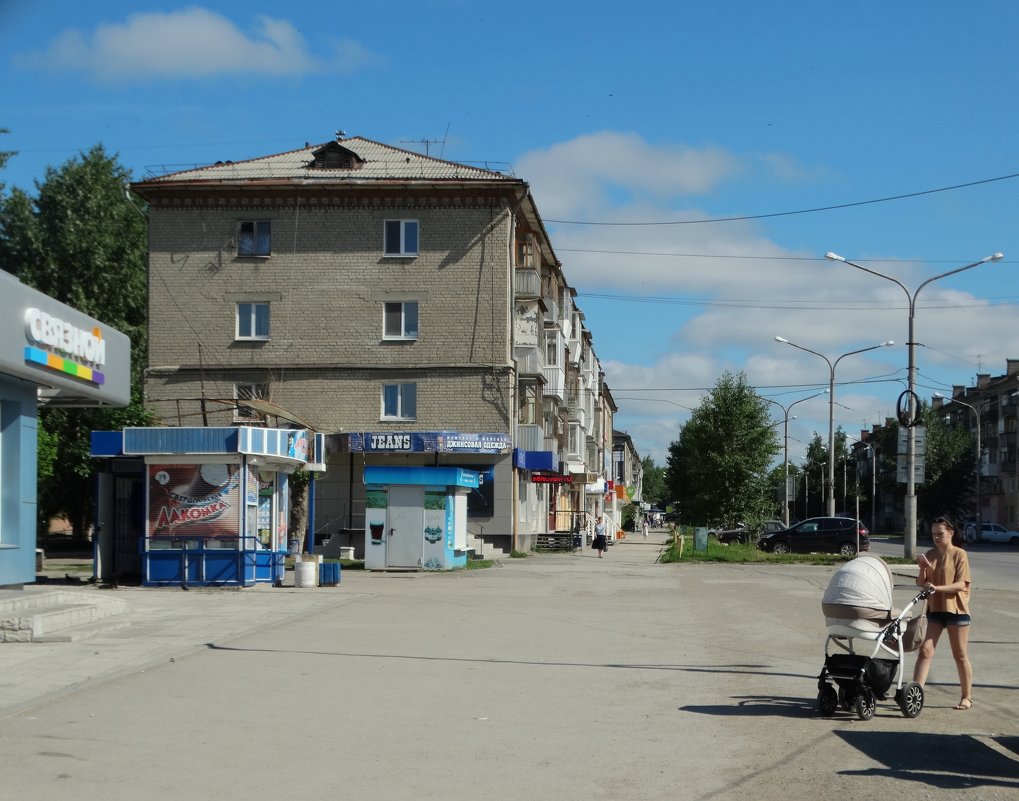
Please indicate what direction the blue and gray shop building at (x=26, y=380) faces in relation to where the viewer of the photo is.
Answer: facing the viewer and to the right of the viewer

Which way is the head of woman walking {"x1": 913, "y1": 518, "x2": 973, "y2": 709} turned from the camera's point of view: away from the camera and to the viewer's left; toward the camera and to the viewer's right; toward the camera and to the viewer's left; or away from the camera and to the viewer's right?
toward the camera and to the viewer's left

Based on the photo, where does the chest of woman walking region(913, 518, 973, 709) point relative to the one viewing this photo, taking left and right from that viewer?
facing the viewer and to the left of the viewer

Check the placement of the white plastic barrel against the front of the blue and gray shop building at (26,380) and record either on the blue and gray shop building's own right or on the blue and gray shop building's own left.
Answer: on the blue and gray shop building's own left

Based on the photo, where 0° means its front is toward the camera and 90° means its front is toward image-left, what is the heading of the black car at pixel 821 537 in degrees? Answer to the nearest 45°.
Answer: approximately 90°
